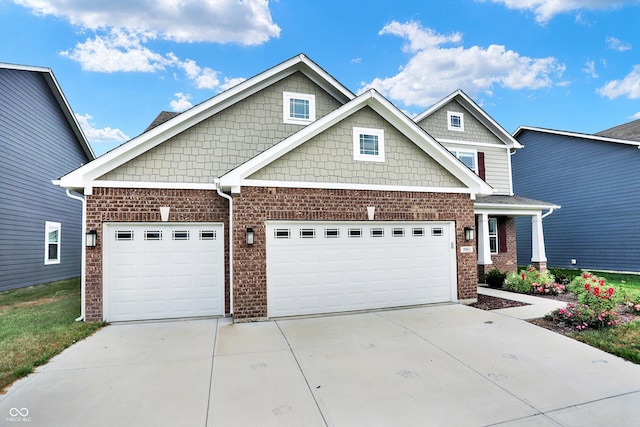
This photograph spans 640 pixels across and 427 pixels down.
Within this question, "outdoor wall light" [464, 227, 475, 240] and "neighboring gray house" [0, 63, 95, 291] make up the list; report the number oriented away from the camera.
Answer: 0

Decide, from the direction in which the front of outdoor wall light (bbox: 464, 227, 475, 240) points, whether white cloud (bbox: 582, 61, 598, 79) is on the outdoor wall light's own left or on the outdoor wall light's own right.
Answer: on the outdoor wall light's own left

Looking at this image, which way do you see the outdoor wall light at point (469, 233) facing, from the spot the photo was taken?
facing the viewer and to the right of the viewer

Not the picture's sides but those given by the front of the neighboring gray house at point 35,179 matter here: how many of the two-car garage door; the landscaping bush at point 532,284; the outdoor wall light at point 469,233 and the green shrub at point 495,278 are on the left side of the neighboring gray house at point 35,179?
4

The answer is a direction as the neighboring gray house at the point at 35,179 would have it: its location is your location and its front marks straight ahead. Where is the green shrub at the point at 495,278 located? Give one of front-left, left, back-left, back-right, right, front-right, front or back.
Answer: left

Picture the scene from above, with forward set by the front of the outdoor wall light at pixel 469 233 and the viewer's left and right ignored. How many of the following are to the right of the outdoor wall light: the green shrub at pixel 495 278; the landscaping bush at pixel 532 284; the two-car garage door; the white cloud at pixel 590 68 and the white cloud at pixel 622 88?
1

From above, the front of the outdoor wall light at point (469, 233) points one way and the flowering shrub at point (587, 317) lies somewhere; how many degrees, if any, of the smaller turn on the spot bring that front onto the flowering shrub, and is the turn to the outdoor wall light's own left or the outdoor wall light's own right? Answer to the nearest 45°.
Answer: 0° — it already faces it

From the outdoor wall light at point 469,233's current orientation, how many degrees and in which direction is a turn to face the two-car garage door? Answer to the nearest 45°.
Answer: approximately 90° to its right

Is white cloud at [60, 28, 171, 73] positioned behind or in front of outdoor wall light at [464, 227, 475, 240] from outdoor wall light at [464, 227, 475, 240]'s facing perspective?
behind

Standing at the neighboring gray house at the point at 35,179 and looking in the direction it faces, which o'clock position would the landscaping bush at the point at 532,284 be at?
The landscaping bush is roughly at 9 o'clock from the neighboring gray house.

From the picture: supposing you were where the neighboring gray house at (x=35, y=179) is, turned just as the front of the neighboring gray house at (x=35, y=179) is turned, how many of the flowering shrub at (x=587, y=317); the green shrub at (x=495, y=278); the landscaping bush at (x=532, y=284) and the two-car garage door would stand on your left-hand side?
4

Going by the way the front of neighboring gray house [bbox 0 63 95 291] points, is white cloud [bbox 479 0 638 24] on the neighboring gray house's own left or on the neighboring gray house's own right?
on the neighboring gray house's own left

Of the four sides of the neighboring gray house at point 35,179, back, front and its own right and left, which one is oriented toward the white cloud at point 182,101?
back

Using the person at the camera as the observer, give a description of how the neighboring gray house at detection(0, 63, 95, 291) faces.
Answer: facing the viewer and to the left of the viewer
